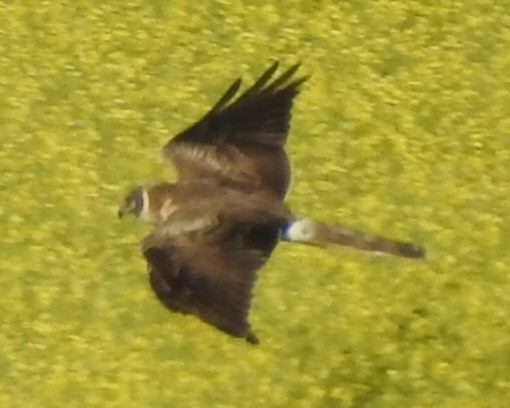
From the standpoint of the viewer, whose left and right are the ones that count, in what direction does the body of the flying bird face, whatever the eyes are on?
facing to the left of the viewer
